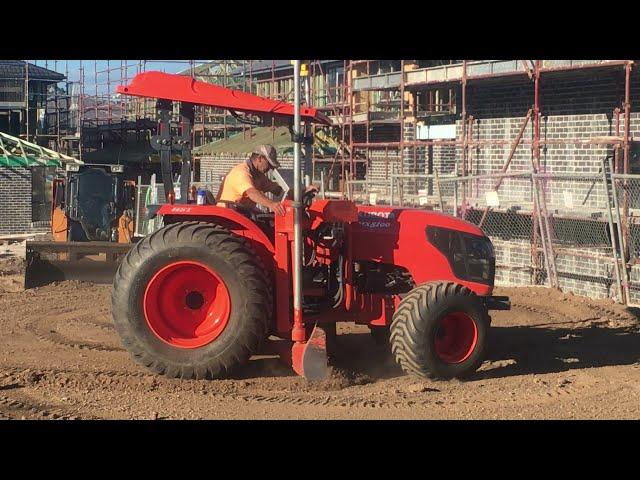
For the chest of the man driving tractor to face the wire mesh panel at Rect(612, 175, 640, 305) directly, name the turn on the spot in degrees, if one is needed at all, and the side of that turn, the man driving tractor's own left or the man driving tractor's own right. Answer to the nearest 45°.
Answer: approximately 45° to the man driving tractor's own left

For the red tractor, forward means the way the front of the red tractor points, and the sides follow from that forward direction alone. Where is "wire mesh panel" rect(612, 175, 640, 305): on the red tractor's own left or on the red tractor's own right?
on the red tractor's own left

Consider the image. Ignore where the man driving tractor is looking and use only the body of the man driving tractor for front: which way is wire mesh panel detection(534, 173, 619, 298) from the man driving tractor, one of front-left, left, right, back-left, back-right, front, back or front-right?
front-left

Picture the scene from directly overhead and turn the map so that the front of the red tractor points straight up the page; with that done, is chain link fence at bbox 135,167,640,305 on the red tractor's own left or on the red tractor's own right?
on the red tractor's own left

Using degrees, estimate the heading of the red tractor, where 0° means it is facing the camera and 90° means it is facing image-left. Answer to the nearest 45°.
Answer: approximately 270°

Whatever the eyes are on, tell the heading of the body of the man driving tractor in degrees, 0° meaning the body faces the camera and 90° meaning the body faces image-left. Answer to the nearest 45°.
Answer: approximately 270°

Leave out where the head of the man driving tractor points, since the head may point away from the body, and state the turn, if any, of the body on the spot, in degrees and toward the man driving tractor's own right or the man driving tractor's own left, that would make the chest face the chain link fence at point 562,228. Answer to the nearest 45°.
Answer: approximately 45° to the man driving tractor's own left

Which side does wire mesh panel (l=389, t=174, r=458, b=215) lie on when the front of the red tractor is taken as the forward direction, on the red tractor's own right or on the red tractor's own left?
on the red tractor's own left
